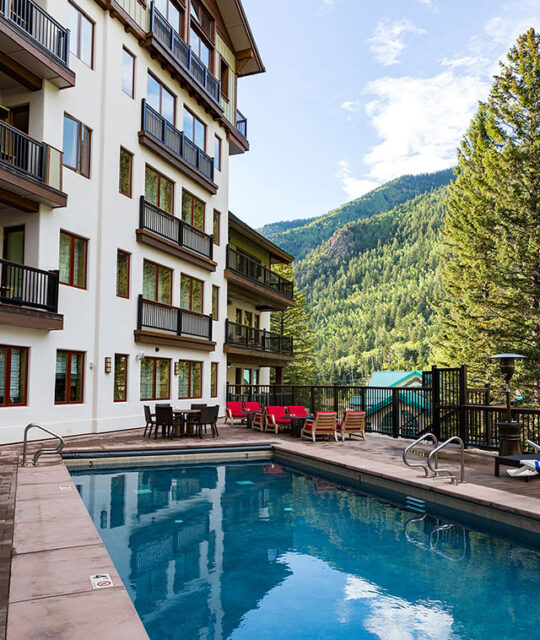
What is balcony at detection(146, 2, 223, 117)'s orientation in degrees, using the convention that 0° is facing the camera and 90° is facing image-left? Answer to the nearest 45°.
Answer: approximately 315°

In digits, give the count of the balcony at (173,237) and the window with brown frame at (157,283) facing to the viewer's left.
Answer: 0

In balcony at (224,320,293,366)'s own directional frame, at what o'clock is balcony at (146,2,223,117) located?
balcony at (146,2,223,117) is roughly at 2 o'clock from balcony at (224,320,293,366).

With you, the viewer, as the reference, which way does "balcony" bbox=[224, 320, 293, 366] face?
facing the viewer and to the right of the viewer

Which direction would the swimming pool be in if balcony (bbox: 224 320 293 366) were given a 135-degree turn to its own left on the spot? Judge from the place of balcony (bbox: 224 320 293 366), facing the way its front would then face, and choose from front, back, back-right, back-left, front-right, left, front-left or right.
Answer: back

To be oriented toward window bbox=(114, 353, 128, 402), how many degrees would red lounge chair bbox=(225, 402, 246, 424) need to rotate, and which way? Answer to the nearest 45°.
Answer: approximately 90° to its right
